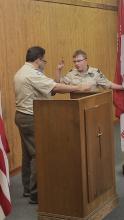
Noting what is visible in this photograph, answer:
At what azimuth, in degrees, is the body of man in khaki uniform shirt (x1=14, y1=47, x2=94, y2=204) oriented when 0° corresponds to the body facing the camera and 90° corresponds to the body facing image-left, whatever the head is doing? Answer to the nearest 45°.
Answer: approximately 225°

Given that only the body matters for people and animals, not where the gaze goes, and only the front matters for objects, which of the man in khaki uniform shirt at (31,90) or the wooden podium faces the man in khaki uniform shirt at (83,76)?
the man in khaki uniform shirt at (31,90)

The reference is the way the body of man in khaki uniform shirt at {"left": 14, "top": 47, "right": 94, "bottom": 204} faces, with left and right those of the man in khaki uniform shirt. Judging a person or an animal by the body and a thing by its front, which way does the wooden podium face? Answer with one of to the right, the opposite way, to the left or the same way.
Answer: to the right

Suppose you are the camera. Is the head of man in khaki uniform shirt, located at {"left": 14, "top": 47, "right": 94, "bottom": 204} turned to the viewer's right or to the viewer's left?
to the viewer's right

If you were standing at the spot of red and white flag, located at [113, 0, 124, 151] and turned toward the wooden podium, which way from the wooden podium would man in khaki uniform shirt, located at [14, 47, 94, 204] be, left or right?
right

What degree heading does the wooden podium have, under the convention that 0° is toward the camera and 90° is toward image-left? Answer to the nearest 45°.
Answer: approximately 315°

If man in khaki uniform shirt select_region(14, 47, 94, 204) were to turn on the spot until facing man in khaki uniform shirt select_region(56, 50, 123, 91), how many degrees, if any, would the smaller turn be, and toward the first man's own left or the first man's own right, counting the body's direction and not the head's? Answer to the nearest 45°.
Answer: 0° — they already face them

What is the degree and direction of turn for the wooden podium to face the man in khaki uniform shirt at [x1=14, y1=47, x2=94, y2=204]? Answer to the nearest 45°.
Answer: approximately 180°

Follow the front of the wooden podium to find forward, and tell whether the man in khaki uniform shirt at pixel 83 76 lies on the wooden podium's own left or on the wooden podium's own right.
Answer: on the wooden podium's own left
